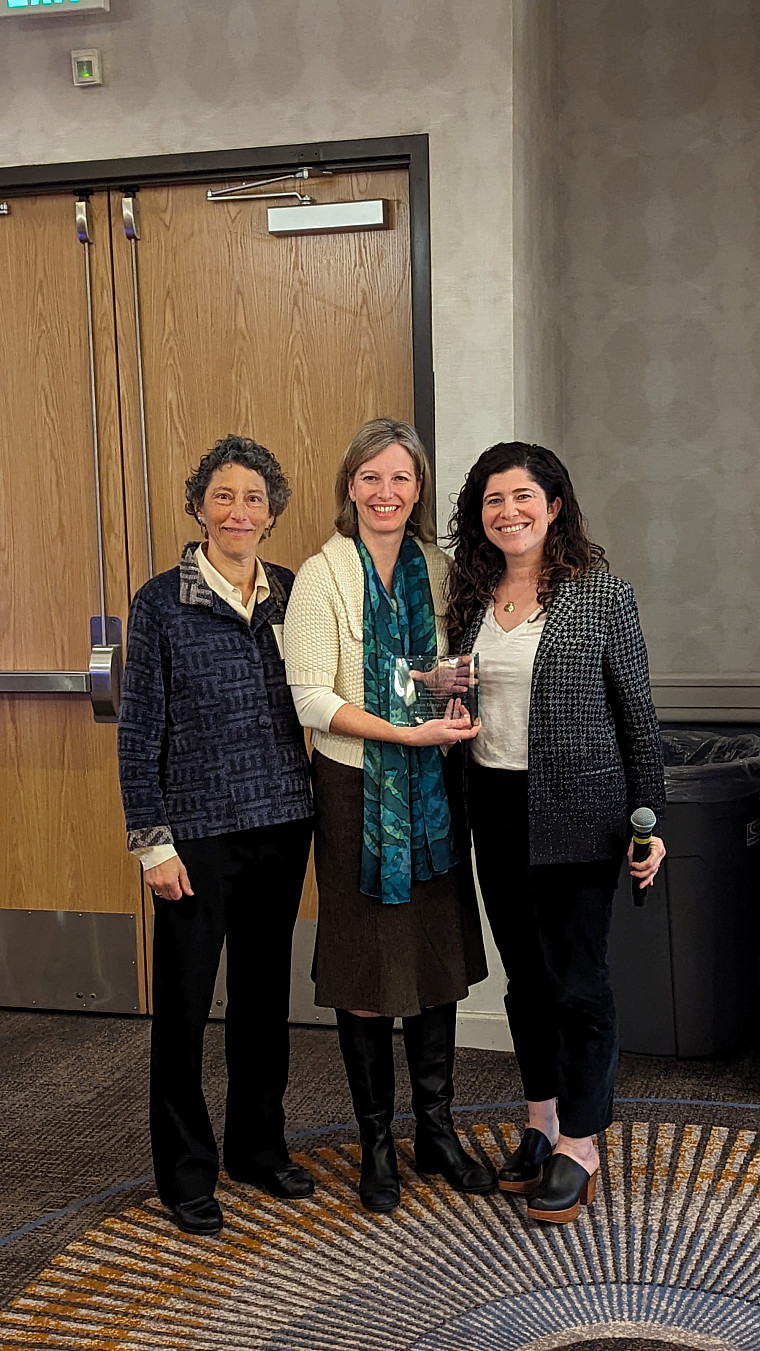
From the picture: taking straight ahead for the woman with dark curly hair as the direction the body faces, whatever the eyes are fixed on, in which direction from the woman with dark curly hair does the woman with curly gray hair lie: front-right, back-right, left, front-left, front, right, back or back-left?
front-right

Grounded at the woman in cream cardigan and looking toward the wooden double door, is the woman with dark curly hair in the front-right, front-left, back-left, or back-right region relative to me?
back-right

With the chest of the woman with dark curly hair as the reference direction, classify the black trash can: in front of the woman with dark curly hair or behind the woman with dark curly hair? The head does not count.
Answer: behind

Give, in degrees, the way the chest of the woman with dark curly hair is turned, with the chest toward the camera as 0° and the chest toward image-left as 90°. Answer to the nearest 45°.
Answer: approximately 45°

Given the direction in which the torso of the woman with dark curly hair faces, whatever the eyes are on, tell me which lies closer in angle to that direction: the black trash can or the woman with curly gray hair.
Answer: the woman with curly gray hair

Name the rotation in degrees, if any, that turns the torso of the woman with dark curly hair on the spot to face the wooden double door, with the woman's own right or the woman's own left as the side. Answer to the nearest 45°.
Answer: approximately 90° to the woman's own right
